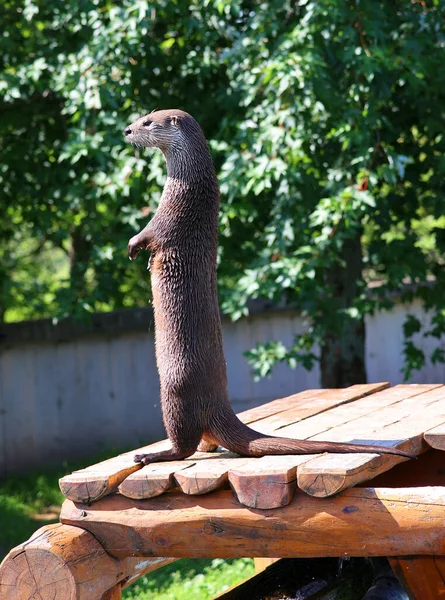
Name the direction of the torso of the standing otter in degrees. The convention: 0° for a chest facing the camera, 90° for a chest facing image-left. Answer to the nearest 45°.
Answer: approximately 90°

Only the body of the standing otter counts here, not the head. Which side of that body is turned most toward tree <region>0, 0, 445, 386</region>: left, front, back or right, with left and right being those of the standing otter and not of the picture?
right
